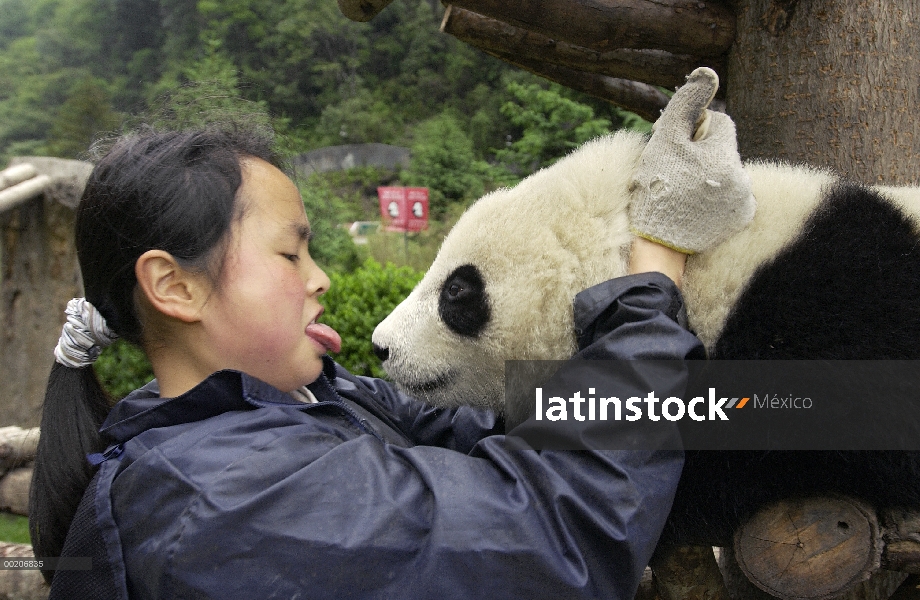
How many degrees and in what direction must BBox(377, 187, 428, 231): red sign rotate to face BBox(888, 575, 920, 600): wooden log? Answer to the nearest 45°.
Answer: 0° — it already faces it

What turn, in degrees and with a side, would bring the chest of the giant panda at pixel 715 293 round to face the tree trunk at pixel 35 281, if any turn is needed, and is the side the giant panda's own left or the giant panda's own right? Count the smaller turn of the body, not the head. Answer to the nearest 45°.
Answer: approximately 45° to the giant panda's own right

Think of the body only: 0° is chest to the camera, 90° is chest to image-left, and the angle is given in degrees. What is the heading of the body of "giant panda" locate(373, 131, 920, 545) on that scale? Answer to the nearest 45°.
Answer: approximately 90°

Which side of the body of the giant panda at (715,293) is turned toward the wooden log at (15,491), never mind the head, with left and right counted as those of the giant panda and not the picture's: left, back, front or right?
front

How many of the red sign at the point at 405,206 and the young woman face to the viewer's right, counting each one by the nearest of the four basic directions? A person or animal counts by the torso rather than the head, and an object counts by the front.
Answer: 1

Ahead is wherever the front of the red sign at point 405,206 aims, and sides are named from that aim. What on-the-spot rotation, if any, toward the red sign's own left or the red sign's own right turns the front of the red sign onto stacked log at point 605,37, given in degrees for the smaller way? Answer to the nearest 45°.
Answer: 0° — it already faces it

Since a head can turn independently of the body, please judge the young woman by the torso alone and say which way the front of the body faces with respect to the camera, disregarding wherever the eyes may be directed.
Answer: to the viewer's right

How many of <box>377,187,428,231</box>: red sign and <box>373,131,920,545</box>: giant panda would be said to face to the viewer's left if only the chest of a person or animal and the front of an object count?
1

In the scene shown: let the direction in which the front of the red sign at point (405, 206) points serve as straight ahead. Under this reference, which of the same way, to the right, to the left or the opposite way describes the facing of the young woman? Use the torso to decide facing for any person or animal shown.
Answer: to the left

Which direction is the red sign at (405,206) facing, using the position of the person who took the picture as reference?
facing the viewer

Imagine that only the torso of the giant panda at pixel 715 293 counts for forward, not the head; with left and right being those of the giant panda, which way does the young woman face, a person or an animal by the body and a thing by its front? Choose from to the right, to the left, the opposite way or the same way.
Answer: the opposite way

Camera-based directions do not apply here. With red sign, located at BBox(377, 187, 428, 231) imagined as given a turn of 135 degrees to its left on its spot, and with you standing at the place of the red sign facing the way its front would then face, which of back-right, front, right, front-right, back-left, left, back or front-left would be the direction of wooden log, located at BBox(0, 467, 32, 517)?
back-right

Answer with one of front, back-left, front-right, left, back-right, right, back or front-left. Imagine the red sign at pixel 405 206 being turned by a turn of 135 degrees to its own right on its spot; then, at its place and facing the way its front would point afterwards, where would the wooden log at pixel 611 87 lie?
back-left

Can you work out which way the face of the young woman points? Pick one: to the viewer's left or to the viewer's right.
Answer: to the viewer's right
